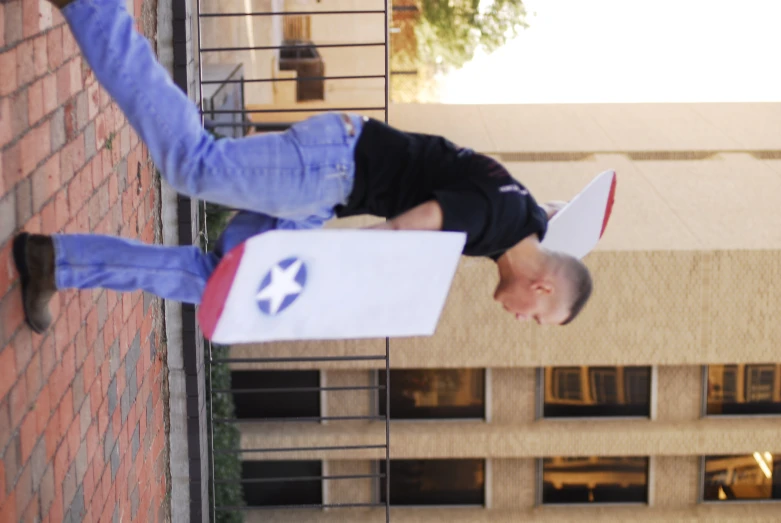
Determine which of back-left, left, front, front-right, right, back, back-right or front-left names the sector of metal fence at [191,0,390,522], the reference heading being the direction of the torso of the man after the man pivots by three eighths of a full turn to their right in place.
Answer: back-right

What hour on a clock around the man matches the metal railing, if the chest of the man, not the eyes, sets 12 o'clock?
The metal railing is roughly at 9 o'clock from the man.
